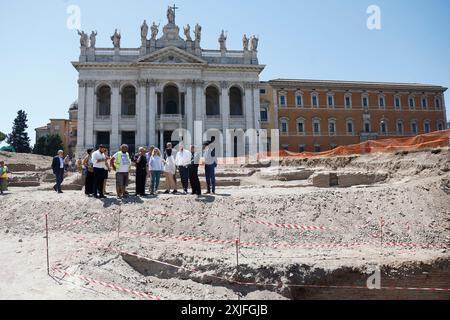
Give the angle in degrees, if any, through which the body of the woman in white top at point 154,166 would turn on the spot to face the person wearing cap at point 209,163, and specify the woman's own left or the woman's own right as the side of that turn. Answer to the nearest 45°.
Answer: approximately 90° to the woman's own left

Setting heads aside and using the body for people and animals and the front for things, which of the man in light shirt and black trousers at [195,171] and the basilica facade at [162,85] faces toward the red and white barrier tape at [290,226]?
the basilica facade

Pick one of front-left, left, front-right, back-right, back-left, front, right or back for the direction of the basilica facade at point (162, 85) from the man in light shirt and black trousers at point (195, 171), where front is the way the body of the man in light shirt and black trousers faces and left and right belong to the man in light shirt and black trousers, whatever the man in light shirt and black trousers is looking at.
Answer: back-right

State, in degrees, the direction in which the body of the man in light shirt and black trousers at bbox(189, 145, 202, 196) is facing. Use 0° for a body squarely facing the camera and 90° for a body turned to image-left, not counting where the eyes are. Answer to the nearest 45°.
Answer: approximately 45°

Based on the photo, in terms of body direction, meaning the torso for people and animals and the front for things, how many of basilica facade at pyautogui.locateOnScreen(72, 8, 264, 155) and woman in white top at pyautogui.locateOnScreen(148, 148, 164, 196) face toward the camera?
2

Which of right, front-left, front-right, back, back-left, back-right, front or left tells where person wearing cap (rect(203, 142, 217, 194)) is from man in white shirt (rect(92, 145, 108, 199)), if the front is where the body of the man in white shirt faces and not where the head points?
front-left

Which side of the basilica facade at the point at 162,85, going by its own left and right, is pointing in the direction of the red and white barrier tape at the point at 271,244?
front

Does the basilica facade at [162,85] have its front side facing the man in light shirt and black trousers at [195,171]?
yes

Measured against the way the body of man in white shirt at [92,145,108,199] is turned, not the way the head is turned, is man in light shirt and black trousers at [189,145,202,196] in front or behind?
in front

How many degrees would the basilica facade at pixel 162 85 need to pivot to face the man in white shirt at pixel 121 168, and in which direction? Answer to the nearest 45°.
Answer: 0° — it already faces them

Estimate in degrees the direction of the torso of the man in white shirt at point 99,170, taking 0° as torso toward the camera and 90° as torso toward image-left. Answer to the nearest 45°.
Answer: approximately 315°

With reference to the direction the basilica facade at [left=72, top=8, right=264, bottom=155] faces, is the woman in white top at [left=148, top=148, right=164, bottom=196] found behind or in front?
in front
